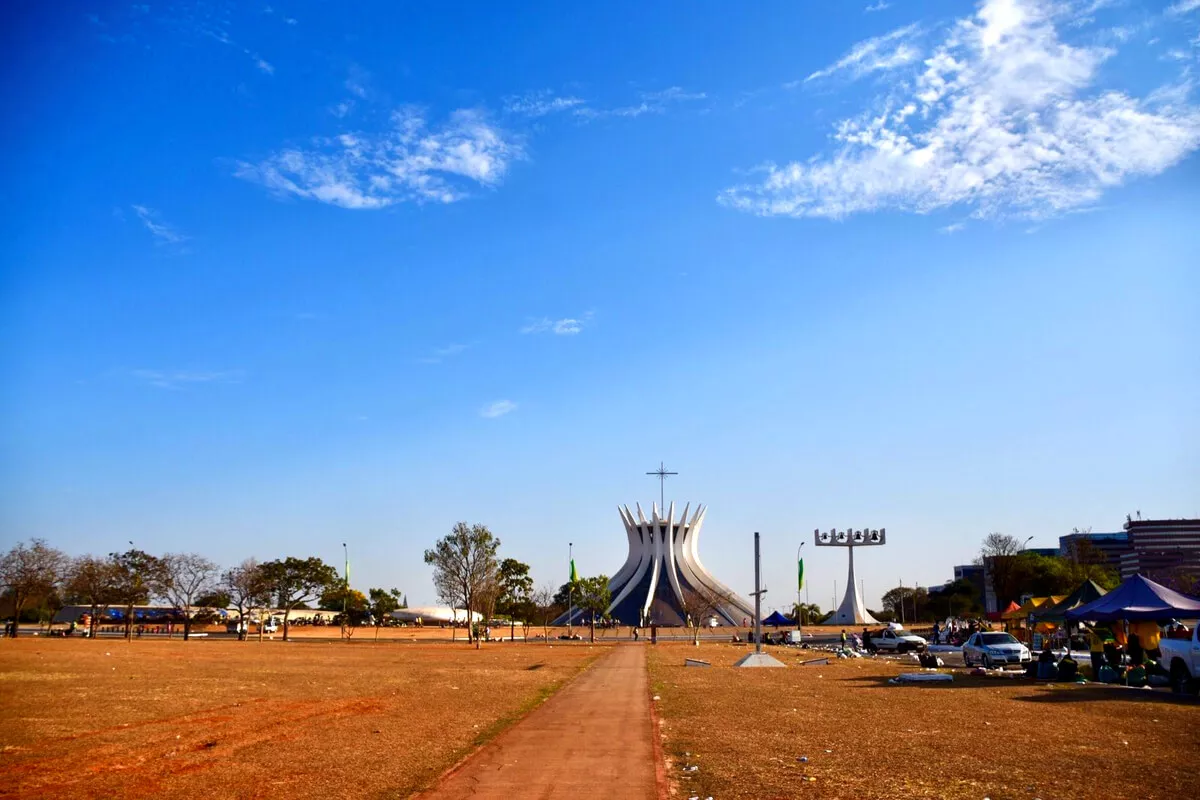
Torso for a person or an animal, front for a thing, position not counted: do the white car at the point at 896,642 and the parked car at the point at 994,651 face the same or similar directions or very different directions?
same or similar directions

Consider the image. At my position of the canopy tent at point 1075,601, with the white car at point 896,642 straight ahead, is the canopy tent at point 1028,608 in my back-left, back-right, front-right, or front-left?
front-right
